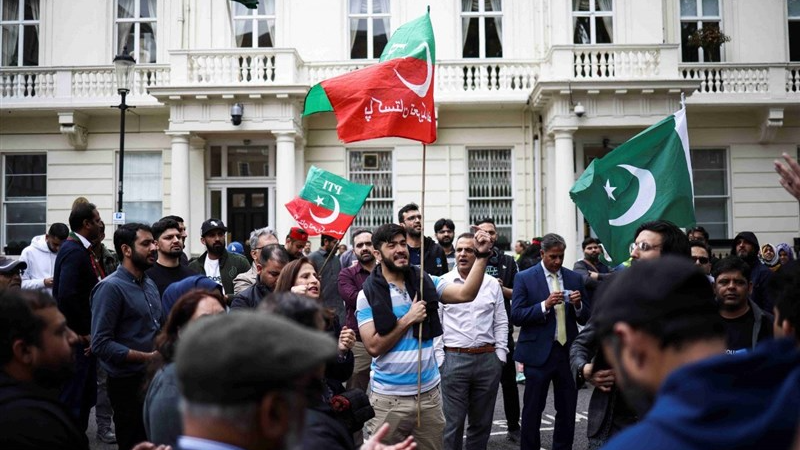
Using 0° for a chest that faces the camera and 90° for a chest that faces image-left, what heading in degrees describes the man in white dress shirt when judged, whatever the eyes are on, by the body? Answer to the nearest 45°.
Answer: approximately 0°

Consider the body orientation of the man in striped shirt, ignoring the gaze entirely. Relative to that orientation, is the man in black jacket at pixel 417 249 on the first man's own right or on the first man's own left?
on the first man's own left

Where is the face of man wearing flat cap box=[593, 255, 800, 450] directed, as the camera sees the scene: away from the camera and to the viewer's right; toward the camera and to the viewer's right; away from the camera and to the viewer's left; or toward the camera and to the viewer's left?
away from the camera and to the viewer's left

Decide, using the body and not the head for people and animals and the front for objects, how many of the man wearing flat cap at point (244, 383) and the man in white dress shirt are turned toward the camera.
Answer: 1

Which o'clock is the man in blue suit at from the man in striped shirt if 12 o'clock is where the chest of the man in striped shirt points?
The man in blue suit is roughly at 9 o'clock from the man in striped shirt.

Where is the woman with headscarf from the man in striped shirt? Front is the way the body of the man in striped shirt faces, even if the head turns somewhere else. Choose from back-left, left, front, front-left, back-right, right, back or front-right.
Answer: left

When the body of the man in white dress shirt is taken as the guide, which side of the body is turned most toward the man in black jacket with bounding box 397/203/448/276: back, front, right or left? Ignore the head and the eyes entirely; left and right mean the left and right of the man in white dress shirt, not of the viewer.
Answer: back

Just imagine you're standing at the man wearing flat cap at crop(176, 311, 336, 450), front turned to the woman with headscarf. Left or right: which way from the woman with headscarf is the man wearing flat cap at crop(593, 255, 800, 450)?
right

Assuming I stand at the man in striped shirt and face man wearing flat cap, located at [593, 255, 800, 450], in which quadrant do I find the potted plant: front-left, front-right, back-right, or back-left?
back-left

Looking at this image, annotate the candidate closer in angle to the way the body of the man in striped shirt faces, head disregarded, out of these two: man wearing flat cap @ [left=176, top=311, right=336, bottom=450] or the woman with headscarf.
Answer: the man wearing flat cap

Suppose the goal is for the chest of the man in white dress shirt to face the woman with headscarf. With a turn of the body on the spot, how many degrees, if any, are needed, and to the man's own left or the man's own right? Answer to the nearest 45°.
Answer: approximately 135° to the man's own left
